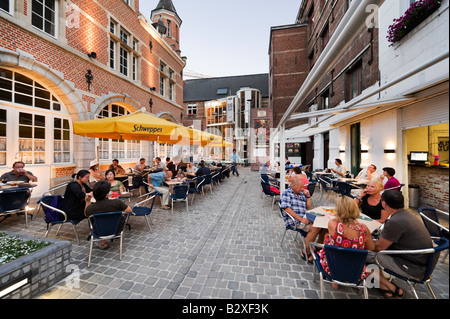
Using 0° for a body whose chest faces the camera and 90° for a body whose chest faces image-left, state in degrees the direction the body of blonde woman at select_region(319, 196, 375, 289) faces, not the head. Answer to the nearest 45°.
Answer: approximately 180°

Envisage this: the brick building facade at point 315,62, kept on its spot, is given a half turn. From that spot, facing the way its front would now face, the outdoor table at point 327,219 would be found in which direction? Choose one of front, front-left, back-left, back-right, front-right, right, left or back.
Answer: back-right

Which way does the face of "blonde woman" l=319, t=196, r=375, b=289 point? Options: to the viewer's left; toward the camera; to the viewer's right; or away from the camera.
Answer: away from the camera

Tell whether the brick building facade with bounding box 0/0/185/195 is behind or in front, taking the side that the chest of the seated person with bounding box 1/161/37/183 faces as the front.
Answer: behind

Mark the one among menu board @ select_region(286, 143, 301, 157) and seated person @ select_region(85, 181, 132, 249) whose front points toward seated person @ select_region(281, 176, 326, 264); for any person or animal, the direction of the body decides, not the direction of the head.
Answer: the menu board

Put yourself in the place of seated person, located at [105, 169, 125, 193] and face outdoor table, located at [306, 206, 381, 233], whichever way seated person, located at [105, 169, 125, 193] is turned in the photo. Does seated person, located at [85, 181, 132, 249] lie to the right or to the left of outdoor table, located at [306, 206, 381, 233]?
right

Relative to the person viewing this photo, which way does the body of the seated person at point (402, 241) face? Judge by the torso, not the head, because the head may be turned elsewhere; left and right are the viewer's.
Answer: facing away from the viewer and to the left of the viewer

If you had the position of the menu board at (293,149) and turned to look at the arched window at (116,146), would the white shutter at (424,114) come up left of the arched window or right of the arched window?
left

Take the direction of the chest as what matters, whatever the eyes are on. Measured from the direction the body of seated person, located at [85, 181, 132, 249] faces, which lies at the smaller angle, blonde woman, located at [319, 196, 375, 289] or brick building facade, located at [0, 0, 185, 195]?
the brick building facade

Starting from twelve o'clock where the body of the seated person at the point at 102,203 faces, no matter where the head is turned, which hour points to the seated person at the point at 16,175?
the seated person at the point at 16,175 is roughly at 11 o'clock from the seated person at the point at 102,203.
